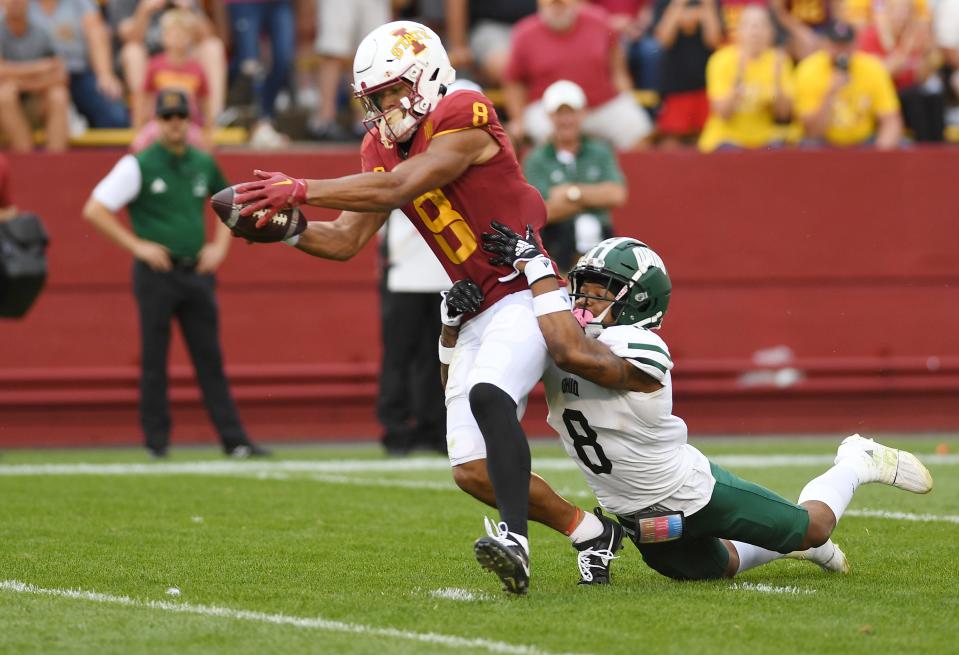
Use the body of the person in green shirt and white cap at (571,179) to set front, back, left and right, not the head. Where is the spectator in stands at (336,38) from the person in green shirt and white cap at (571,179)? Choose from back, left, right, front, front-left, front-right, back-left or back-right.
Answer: back-right

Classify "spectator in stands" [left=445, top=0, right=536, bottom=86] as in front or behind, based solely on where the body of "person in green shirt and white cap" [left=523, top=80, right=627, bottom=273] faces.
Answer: behind

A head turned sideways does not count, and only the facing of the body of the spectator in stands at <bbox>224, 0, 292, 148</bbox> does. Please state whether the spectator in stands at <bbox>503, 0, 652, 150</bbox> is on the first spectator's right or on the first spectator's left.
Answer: on the first spectator's left

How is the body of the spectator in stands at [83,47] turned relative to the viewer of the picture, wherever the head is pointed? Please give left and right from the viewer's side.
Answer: facing the viewer and to the left of the viewer

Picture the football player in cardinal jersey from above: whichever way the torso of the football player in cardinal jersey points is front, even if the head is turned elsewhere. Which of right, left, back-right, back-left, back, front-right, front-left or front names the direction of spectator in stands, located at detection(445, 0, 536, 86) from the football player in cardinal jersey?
back-right

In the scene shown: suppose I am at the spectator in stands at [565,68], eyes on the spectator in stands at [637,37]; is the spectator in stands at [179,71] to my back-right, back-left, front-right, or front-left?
back-left

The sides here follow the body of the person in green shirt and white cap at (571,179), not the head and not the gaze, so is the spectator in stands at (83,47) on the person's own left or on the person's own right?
on the person's own right

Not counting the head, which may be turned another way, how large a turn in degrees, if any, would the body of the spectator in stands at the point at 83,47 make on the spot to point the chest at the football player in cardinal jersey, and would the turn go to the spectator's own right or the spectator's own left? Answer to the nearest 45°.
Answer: approximately 45° to the spectator's own left

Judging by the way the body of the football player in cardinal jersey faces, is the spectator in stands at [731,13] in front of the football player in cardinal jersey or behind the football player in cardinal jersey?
behind

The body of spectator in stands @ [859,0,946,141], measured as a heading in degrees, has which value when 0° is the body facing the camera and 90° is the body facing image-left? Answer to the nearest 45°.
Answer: approximately 0°

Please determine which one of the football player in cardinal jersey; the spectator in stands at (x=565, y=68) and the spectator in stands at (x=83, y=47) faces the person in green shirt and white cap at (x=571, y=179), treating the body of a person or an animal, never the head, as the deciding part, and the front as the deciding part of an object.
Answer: the spectator in stands at (x=565, y=68)

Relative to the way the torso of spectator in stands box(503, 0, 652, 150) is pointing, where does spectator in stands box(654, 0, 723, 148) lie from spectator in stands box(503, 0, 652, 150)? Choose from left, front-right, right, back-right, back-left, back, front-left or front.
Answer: back-left

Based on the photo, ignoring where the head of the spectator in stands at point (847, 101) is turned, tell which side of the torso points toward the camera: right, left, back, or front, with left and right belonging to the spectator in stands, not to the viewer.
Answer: front

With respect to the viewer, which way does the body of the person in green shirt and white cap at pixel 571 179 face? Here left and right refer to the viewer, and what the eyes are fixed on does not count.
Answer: facing the viewer

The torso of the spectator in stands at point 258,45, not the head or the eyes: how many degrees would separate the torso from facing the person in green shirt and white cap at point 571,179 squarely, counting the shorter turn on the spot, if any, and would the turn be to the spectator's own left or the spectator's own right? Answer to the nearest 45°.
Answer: approximately 45° to the spectator's own left

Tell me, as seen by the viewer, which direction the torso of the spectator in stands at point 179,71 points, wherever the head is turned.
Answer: toward the camera
